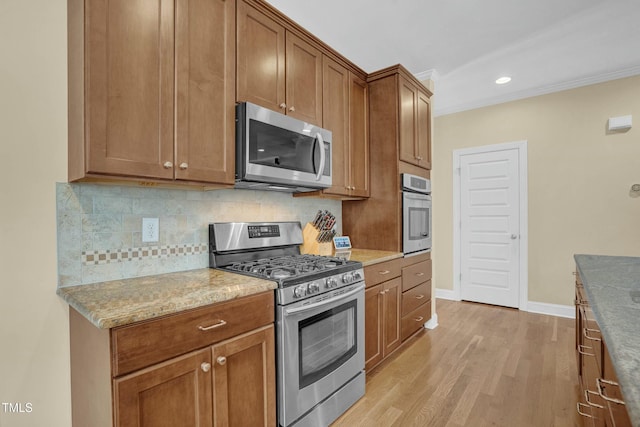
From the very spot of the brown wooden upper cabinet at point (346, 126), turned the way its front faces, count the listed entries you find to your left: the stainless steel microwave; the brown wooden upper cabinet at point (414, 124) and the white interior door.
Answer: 2

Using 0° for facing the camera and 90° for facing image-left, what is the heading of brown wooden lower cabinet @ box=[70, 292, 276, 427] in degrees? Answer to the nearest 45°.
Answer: approximately 315°

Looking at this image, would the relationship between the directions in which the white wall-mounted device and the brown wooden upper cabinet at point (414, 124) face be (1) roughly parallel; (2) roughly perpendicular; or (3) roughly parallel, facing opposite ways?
roughly perpendicular

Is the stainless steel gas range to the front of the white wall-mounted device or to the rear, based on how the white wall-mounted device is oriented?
to the front

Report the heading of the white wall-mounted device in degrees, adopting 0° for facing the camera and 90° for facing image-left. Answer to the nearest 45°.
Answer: approximately 0°

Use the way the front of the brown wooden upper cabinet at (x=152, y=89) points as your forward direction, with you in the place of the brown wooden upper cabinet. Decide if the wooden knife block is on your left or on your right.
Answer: on your left

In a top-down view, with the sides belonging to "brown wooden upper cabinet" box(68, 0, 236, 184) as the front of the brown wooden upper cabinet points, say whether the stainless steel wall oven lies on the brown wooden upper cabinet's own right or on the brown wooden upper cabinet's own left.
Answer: on the brown wooden upper cabinet's own left

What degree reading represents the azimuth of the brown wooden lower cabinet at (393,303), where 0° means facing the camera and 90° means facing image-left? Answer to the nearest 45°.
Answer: approximately 315°

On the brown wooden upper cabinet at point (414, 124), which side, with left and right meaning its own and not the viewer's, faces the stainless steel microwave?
right

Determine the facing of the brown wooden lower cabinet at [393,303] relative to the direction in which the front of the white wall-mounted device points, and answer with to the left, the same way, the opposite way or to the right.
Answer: to the left
